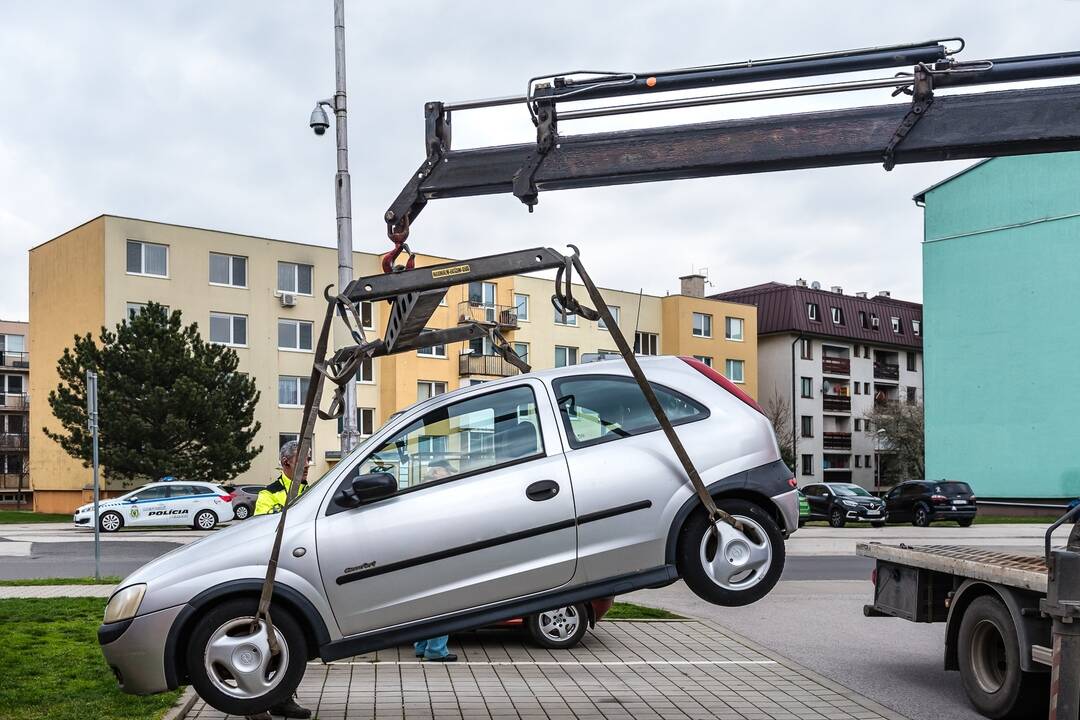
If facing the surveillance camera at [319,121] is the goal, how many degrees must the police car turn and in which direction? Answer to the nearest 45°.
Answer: approximately 90° to its left

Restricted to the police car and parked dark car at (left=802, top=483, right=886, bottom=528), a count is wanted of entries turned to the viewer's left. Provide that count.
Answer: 1

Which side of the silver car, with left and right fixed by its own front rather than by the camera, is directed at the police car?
right

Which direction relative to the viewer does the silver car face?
to the viewer's left

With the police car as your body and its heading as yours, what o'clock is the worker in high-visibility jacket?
The worker in high-visibility jacket is roughly at 9 o'clock from the police car.

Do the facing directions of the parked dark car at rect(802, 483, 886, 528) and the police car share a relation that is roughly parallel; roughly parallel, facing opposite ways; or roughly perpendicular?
roughly perpendicular

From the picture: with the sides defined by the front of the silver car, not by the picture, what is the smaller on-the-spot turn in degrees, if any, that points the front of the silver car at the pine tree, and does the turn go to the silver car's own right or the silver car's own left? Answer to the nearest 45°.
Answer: approximately 90° to the silver car's own right

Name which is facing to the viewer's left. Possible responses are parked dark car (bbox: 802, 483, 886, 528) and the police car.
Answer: the police car

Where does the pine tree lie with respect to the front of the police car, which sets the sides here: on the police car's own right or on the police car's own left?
on the police car's own right

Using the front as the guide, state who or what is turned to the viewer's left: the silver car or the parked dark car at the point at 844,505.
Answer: the silver car

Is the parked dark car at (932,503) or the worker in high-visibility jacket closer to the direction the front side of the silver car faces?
the worker in high-visibility jacket

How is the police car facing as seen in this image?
to the viewer's left

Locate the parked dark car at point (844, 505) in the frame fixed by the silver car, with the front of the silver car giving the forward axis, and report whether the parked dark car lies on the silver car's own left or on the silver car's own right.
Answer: on the silver car's own right

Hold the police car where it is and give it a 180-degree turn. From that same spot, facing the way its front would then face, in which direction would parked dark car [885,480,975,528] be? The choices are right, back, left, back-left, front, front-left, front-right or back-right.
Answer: front

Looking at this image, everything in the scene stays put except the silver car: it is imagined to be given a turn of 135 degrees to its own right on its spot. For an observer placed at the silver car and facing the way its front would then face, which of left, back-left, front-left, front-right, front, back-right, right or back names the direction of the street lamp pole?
front-left

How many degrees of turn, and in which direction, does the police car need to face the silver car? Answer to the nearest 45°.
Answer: approximately 90° to its left

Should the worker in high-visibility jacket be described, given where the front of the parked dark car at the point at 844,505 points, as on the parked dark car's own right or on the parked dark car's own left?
on the parked dark car's own right
